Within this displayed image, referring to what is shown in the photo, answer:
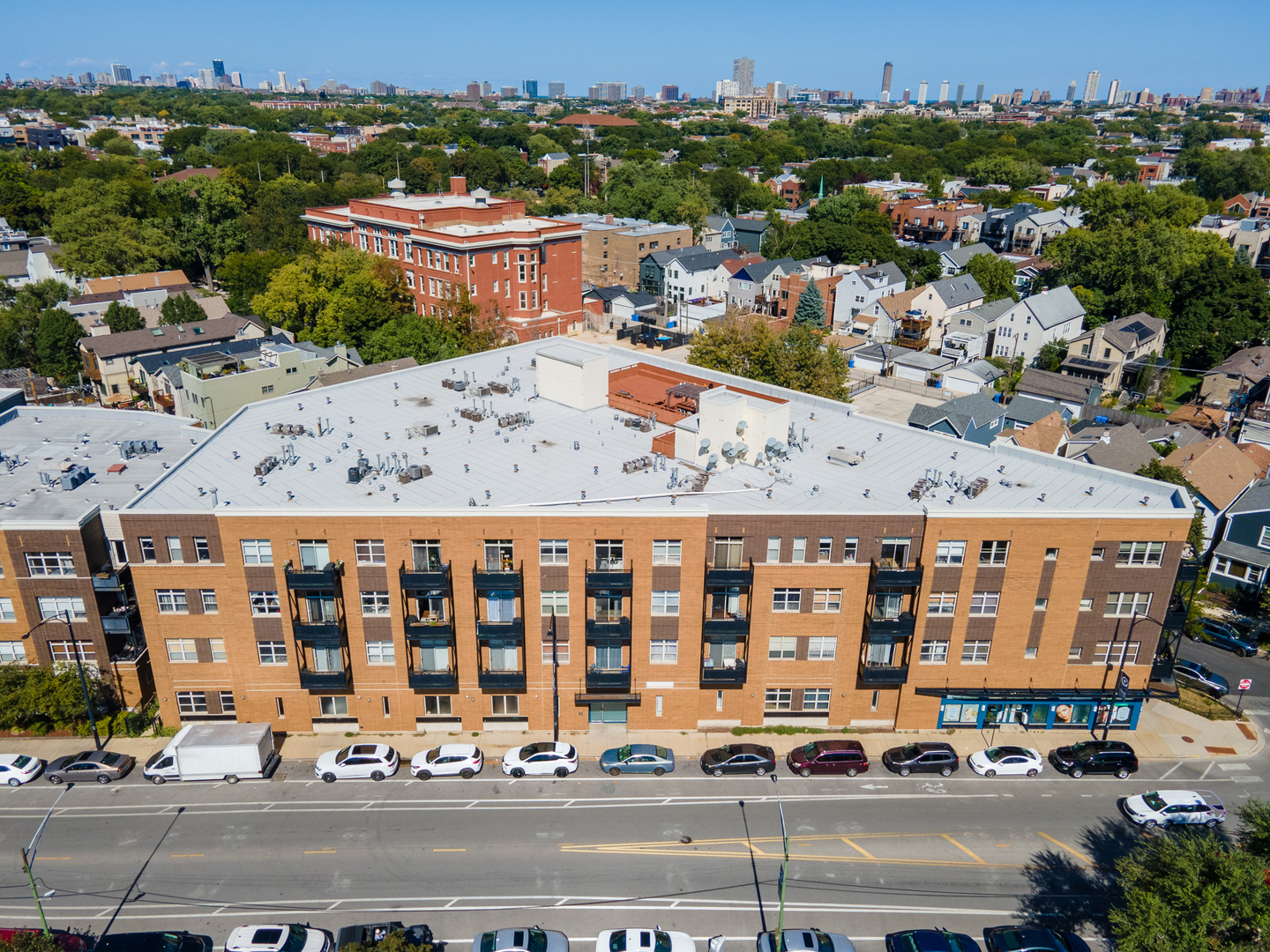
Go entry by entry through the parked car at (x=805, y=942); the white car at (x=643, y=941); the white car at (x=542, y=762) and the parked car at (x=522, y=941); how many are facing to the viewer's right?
3

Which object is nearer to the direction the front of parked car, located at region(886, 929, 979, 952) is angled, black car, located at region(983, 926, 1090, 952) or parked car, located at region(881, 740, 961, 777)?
the black car

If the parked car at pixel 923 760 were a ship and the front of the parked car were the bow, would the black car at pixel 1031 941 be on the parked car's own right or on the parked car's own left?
on the parked car's own left

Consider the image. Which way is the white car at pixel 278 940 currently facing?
to the viewer's right

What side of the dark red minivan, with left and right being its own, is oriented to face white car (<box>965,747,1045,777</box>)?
back

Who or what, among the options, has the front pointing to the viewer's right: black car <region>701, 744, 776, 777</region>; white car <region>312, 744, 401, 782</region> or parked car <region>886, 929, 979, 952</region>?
the parked car

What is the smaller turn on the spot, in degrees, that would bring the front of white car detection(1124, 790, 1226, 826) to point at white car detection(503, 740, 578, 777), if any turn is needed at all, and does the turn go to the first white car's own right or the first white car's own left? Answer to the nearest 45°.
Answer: approximately 45° to the first white car's own left

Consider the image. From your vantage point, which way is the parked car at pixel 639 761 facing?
to the viewer's left

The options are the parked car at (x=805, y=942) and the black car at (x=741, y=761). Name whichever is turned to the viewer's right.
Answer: the parked car

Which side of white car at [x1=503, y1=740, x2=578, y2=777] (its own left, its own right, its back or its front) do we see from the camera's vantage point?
left

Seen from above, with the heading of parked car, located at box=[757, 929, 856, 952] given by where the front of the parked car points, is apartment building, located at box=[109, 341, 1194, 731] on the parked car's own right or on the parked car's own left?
on the parked car's own left

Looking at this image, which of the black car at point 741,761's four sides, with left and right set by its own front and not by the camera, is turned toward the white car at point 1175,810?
back

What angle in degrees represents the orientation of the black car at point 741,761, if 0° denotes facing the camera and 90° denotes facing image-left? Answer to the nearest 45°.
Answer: approximately 90°

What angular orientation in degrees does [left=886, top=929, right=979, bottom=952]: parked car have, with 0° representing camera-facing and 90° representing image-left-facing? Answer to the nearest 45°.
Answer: approximately 270°

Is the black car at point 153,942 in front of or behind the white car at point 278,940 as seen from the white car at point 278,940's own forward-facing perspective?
behind

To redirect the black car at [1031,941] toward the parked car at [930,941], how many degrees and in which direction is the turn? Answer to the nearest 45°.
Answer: approximately 135° to its right
